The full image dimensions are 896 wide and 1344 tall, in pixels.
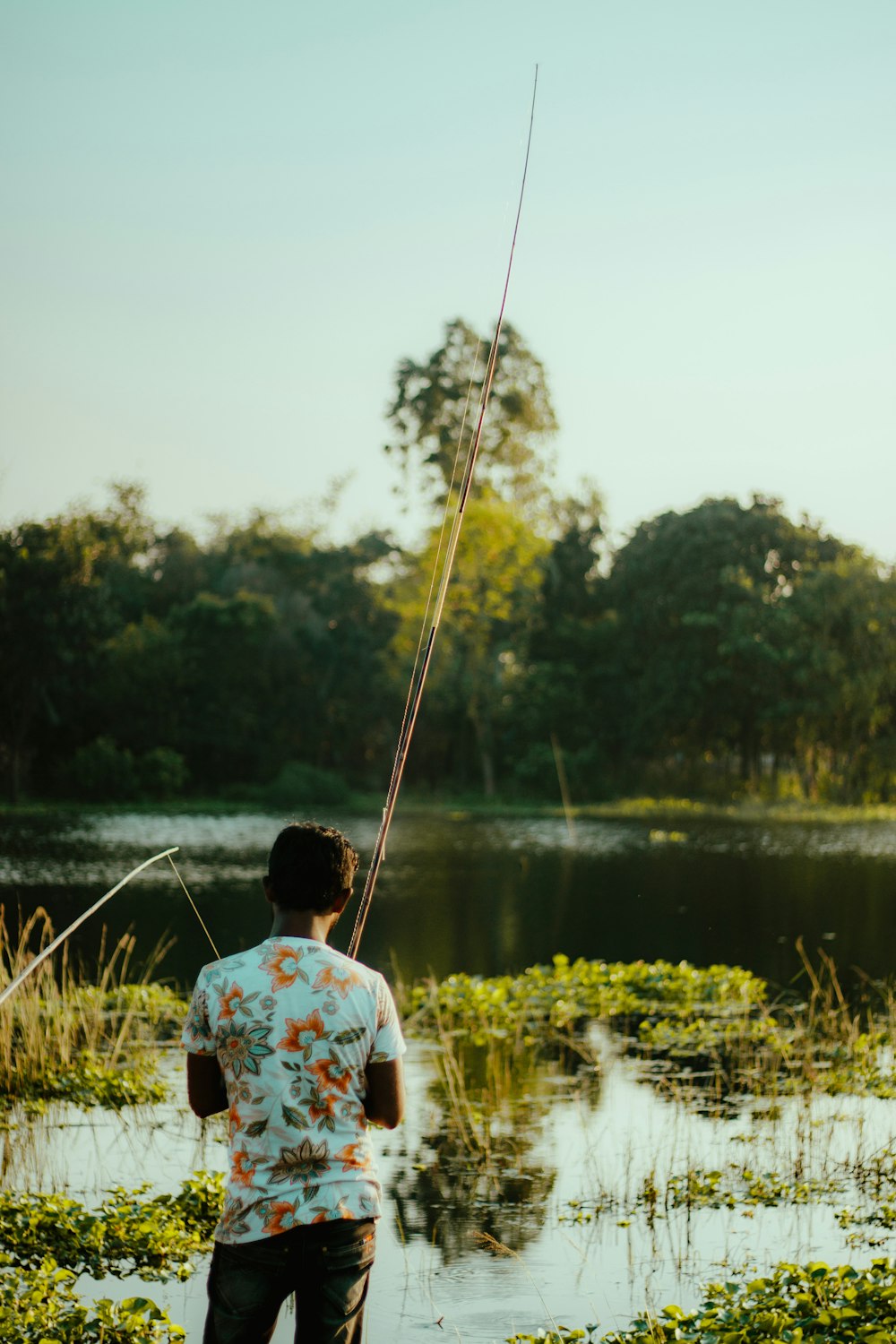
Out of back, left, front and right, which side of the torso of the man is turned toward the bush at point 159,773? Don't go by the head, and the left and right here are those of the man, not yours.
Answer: front

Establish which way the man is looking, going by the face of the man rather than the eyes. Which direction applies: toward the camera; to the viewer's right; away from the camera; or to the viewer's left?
away from the camera

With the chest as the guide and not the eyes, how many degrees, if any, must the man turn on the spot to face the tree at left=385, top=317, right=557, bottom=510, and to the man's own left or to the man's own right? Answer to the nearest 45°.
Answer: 0° — they already face it

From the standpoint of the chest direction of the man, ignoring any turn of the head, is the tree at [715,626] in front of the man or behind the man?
in front

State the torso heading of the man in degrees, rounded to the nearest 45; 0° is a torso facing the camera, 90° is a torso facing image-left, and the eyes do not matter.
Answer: approximately 180°

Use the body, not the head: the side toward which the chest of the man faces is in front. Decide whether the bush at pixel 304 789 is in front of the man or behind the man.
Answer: in front

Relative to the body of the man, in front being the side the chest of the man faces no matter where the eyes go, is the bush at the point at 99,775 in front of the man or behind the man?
in front

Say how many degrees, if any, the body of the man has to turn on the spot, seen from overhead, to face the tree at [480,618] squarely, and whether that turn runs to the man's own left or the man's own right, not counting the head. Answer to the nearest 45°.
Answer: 0° — they already face it
